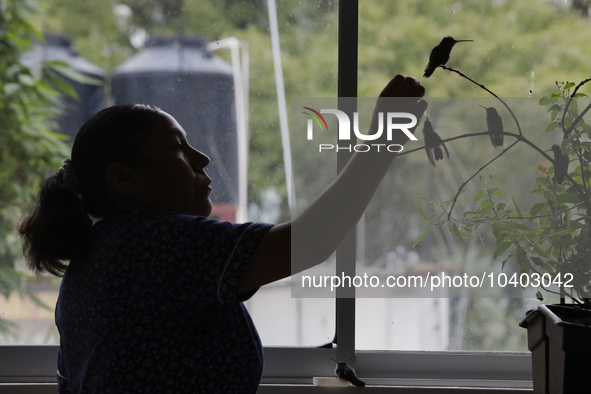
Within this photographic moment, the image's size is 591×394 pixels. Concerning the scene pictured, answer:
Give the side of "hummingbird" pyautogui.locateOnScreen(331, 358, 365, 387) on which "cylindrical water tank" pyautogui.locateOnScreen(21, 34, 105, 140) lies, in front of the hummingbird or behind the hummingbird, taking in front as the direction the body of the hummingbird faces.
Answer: in front

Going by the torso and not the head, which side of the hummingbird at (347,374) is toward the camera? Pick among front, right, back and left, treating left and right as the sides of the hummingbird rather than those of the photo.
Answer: left
